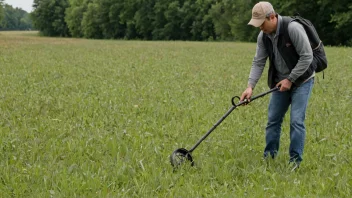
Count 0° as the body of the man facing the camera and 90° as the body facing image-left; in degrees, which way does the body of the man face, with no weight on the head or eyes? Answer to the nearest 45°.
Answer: approximately 45°
